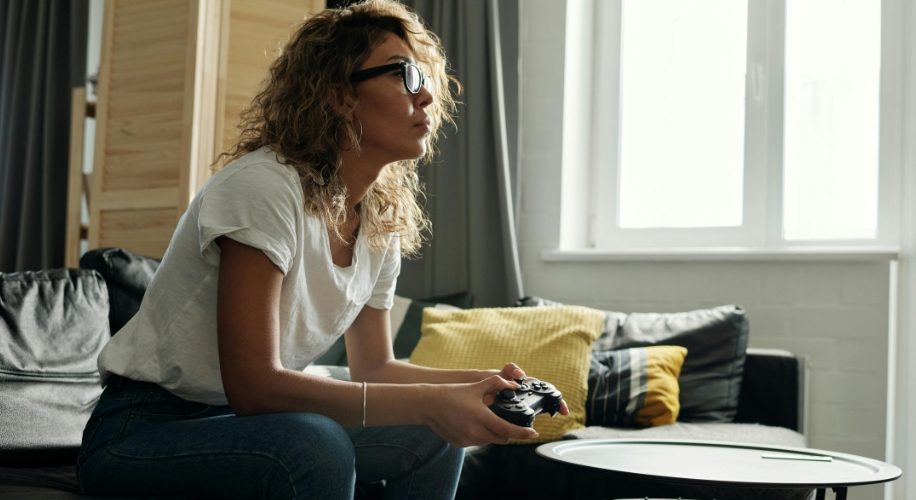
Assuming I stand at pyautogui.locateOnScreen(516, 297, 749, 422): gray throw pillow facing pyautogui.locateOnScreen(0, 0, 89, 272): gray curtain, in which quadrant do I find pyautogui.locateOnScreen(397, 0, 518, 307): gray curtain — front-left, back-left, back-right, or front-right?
front-right

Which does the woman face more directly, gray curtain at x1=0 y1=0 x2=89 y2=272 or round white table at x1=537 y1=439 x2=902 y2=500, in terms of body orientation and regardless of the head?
the round white table

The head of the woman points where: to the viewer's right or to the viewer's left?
to the viewer's right

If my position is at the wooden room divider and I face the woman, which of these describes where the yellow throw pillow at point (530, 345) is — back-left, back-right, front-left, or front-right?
front-left

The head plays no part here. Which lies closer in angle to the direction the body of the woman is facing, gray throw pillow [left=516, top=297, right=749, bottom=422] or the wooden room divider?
the gray throw pillow

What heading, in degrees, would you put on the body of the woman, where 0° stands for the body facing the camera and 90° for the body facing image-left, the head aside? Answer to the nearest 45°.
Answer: approximately 315°

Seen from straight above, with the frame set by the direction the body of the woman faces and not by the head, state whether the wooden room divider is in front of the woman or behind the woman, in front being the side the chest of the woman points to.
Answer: behind

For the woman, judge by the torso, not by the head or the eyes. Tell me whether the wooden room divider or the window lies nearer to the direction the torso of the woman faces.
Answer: the window

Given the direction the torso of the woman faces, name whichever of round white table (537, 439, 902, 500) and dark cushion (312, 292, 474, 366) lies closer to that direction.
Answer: the round white table

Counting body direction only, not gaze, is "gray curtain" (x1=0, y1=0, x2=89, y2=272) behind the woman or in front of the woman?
behind
